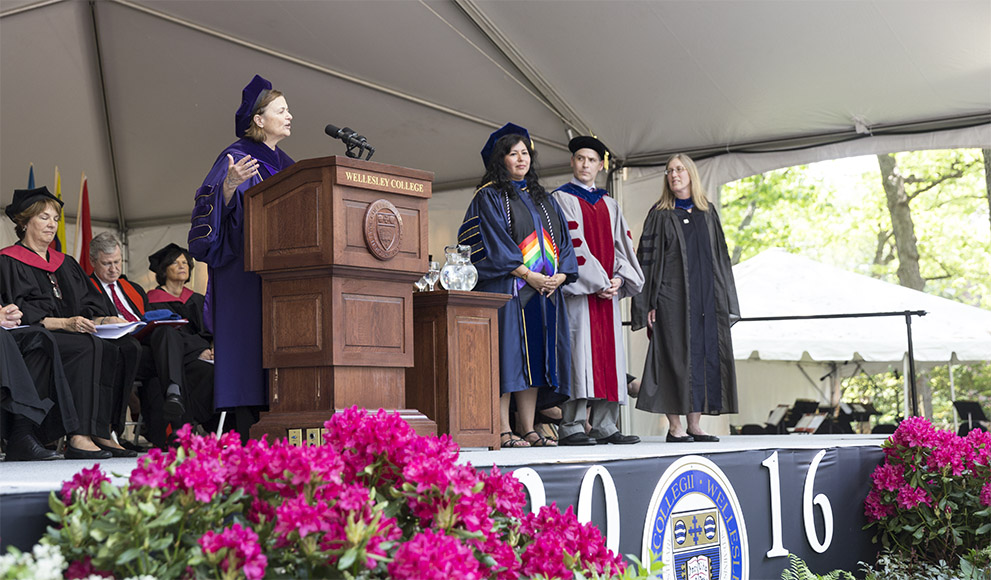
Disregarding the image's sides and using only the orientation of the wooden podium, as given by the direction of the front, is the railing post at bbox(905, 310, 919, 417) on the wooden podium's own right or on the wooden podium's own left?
on the wooden podium's own left

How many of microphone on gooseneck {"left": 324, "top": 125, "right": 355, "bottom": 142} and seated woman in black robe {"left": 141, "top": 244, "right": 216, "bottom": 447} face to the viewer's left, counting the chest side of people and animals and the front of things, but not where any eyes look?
1

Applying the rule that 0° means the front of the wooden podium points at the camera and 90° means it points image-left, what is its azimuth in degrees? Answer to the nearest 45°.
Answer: approximately 315°

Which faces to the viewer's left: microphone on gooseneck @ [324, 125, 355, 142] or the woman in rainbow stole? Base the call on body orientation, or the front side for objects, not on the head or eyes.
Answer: the microphone on gooseneck

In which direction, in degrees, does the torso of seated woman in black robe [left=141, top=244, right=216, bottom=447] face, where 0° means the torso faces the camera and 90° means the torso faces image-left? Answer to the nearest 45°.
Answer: approximately 315°

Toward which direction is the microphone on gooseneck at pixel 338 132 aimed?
to the viewer's left

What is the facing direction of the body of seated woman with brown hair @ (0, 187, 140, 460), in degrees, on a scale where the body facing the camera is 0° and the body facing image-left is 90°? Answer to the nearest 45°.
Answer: approximately 315°

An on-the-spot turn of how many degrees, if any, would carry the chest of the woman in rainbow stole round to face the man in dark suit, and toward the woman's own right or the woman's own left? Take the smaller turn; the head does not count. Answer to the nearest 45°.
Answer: approximately 135° to the woman's own right

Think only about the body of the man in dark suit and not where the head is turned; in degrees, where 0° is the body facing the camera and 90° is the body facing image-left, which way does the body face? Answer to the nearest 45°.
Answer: approximately 315°

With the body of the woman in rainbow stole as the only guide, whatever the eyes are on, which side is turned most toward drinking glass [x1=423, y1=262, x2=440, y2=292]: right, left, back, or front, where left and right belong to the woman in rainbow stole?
right
